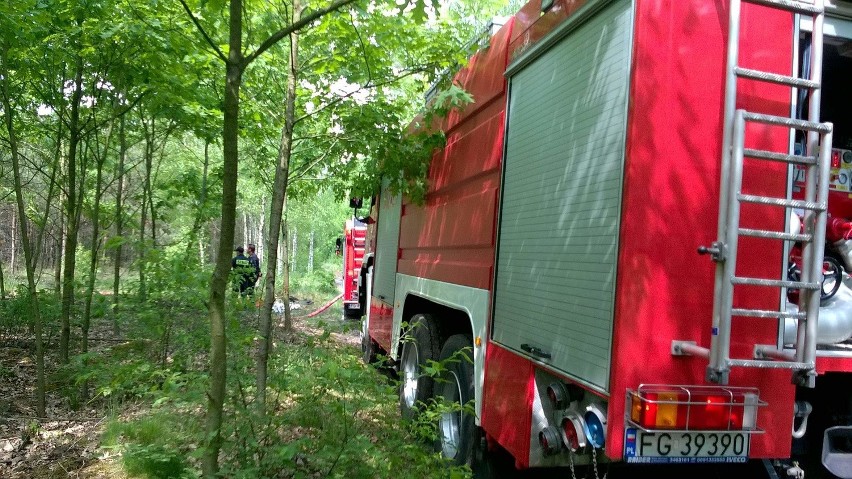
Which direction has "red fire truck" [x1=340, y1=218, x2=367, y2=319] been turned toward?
away from the camera

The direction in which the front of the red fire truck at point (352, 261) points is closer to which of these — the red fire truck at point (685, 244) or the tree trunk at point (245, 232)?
the tree trunk

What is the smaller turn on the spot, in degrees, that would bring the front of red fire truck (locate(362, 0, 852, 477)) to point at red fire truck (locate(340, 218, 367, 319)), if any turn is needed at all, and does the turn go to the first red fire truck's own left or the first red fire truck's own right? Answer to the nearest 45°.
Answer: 0° — it already faces it

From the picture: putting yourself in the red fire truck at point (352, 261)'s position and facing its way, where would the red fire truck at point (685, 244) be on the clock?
the red fire truck at point (685, 244) is roughly at 6 o'clock from the red fire truck at point (352, 261).

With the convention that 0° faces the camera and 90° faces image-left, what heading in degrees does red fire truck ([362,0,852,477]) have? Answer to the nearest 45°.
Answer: approximately 135°

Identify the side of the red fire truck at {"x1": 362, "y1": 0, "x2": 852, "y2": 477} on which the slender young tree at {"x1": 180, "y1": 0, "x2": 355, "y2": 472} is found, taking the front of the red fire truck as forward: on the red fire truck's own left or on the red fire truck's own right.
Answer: on the red fire truck's own left

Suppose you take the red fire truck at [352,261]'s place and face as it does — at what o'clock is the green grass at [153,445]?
The green grass is roughly at 6 o'clock from the red fire truck.

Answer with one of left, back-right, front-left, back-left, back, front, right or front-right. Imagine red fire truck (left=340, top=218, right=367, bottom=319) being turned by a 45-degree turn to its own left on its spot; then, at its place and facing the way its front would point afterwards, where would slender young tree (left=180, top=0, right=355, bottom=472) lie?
back-left
